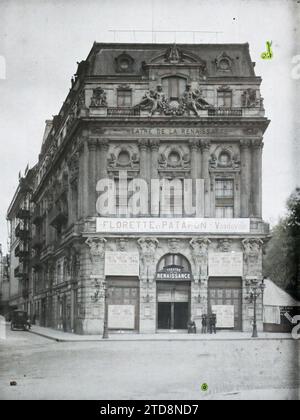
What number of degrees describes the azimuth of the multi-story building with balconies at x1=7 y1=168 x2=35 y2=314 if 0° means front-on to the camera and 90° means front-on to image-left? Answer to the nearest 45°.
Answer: approximately 90°

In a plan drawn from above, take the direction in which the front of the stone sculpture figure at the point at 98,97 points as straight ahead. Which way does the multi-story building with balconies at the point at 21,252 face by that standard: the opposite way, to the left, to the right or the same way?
to the right

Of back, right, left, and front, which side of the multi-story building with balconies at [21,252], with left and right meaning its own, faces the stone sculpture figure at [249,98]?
left

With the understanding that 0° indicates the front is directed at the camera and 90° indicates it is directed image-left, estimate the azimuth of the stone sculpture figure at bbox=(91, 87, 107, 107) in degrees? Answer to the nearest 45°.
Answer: approximately 0°

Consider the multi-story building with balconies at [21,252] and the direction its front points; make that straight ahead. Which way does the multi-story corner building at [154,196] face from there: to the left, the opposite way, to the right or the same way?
to the left

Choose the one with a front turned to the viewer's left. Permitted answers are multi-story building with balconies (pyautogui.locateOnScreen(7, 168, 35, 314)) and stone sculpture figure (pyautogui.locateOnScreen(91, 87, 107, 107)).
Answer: the multi-story building with balconies
